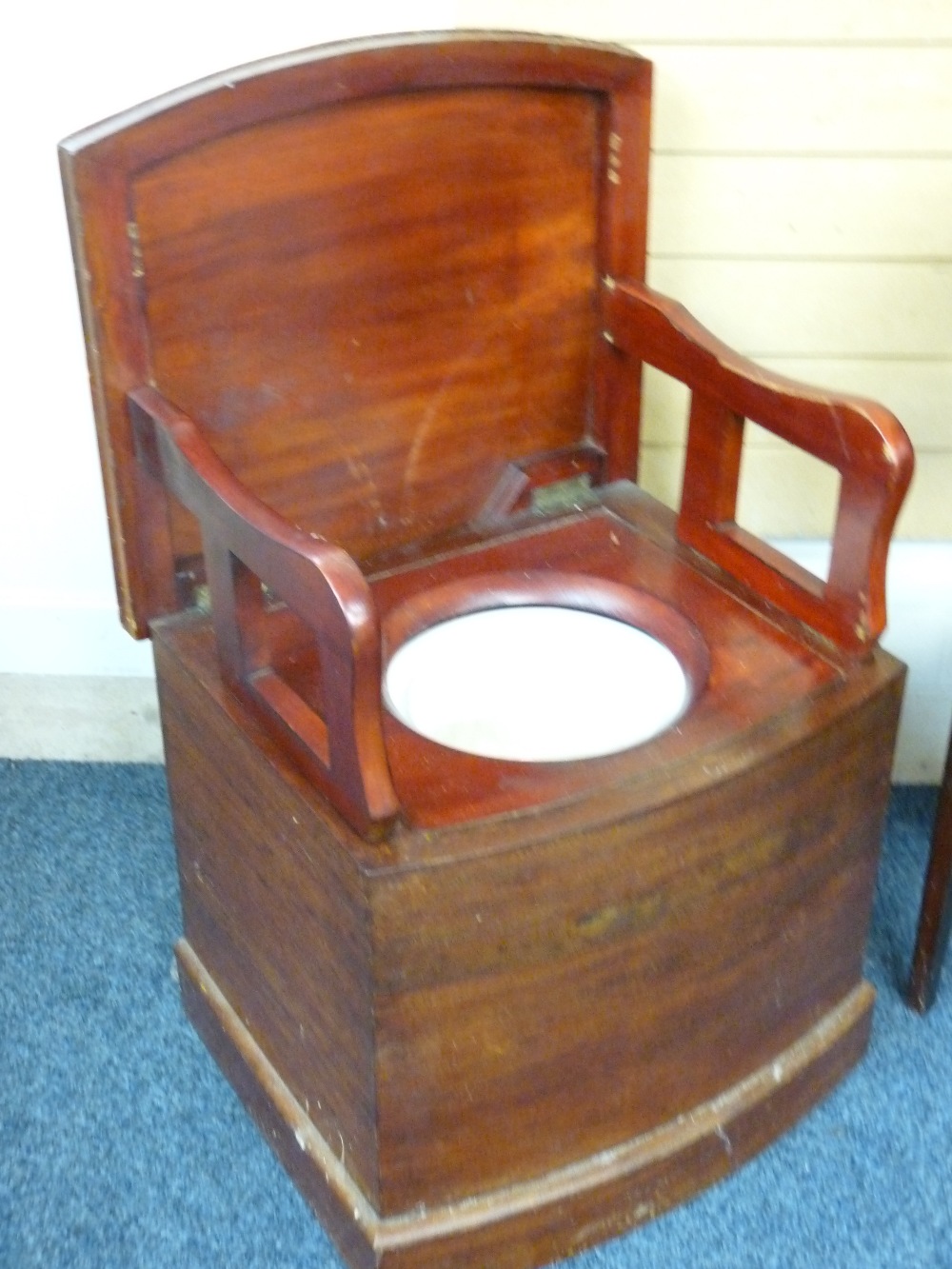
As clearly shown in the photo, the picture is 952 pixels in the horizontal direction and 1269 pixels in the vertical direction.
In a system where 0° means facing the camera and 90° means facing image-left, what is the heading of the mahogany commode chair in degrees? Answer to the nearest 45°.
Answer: approximately 315°
